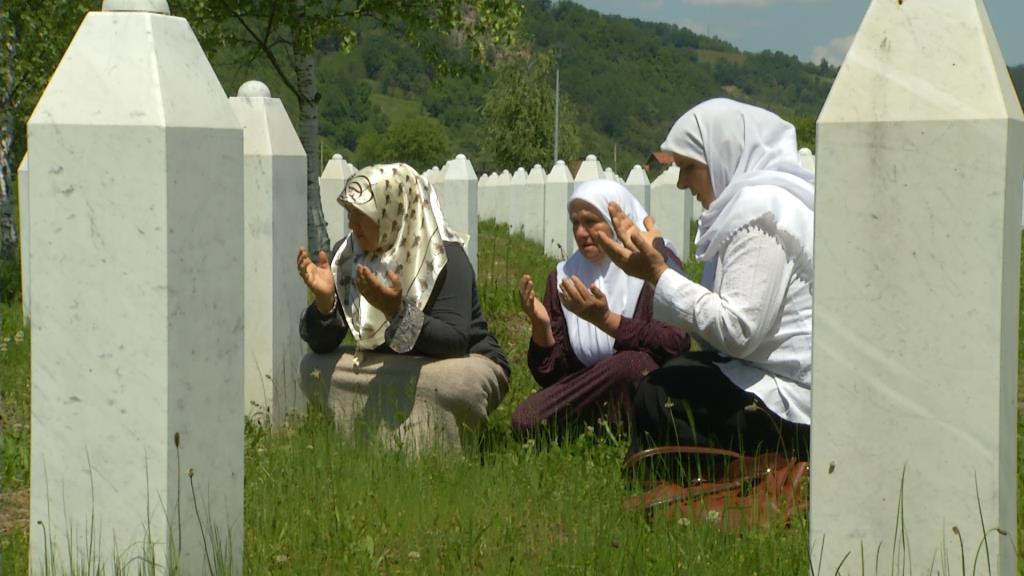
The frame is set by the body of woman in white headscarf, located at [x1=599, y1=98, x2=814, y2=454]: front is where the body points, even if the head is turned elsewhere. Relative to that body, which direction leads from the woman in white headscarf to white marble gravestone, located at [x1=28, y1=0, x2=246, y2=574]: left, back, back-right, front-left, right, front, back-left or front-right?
front-left

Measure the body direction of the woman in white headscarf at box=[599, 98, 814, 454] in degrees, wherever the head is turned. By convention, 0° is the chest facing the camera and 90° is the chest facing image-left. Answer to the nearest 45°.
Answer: approximately 90°

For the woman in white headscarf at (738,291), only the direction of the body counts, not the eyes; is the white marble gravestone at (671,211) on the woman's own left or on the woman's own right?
on the woman's own right

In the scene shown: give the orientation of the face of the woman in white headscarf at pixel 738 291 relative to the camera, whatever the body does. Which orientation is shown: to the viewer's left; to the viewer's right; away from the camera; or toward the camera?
to the viewer's left

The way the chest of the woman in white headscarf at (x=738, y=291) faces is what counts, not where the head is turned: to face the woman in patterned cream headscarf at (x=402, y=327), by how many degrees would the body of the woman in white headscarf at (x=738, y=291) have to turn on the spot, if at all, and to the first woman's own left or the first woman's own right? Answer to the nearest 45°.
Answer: approximately 45° to the first woman's own right

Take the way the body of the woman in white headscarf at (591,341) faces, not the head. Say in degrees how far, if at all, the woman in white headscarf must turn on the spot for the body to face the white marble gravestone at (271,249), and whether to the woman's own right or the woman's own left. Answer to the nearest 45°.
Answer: approximately 45° to the woman's own right

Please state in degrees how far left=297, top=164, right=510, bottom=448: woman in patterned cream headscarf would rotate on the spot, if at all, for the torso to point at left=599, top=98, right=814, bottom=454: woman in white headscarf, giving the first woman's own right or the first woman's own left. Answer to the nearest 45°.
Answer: approximately 90° to the first woman's own left

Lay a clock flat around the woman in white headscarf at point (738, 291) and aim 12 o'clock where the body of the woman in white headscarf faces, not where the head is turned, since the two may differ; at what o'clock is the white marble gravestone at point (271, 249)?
The white marble gravestone is roughly at 1 o'clock from the woman in white headscarf.

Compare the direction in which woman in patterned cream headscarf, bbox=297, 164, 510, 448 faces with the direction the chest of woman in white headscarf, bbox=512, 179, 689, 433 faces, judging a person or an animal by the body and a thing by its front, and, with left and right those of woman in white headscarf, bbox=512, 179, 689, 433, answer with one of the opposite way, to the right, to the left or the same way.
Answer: the same way

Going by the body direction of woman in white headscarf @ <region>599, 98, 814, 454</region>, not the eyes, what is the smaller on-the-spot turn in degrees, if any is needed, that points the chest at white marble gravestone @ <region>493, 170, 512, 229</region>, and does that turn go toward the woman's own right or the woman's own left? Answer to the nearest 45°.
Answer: approximately 90° to the woman's own right

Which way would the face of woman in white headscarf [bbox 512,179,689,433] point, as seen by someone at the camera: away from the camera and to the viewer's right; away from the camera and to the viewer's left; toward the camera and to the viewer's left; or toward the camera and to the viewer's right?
toward the camera and to the viewer's left

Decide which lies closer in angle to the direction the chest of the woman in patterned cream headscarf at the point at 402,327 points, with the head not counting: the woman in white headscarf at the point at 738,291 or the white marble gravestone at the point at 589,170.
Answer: the woman in white headscarf

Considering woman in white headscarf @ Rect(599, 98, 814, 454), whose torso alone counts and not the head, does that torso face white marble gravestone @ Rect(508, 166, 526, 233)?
no

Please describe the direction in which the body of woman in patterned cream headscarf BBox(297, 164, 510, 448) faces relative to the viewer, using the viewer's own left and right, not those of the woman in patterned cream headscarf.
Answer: facing the viewer and to the left of the viewer

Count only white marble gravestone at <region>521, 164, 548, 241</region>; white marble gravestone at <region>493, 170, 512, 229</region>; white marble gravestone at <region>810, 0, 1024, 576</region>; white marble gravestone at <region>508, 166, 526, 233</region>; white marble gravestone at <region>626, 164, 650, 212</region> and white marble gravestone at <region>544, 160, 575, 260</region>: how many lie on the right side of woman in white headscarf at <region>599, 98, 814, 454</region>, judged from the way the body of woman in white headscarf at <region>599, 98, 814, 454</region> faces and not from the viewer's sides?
5

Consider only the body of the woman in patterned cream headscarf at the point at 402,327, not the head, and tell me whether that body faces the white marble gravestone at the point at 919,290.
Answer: no
